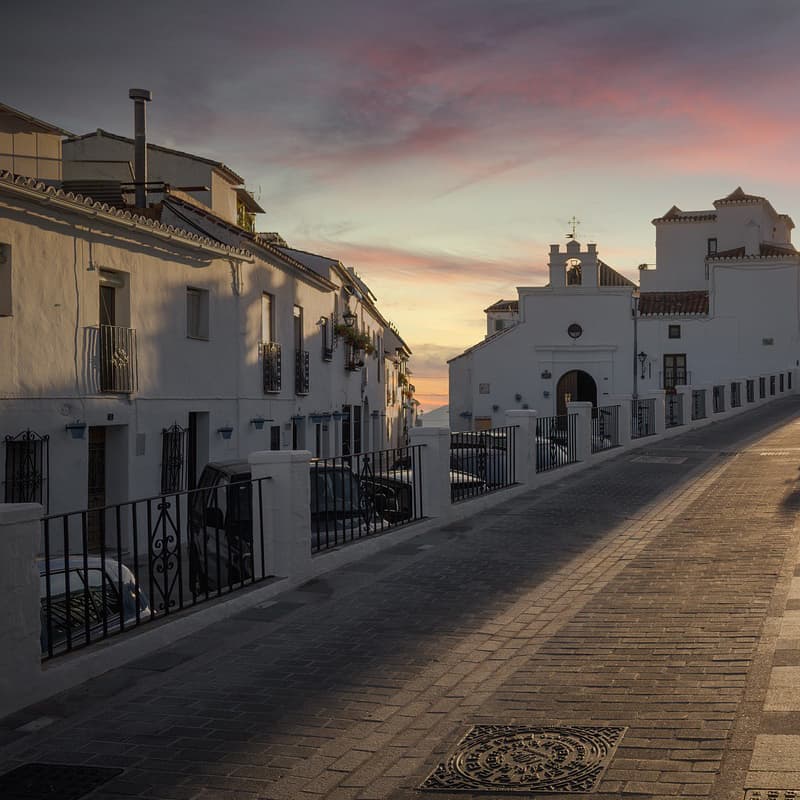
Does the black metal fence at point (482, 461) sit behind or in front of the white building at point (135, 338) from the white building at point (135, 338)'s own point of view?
in front

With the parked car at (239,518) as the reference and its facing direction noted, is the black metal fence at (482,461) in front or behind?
in front

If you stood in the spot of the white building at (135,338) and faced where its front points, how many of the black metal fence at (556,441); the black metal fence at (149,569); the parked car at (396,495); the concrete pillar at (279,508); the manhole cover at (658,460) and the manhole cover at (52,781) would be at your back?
0

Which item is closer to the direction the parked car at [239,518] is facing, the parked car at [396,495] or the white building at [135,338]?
the parked car

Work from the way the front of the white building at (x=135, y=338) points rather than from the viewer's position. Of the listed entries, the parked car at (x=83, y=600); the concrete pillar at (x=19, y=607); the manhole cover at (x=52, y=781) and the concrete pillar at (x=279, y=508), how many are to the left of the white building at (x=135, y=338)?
0

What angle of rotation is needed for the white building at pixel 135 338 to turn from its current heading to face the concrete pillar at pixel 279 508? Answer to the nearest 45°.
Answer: approximately 45° to its right

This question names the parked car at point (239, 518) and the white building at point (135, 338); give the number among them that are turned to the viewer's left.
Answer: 0

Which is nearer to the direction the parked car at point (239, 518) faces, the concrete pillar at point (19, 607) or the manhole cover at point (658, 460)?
the manhole cover

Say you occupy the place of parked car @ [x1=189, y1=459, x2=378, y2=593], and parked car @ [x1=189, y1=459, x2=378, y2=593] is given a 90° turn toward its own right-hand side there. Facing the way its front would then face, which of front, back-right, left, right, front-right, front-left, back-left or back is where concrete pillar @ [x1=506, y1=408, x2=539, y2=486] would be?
left

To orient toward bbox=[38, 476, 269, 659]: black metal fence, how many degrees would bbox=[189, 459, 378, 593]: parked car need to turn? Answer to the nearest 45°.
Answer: approximately 135° to its right

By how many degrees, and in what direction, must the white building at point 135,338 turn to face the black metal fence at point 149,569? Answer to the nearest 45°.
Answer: approximately 45° to its right

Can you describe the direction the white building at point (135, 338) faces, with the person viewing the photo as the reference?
facing the viewer and to the right of the viewer

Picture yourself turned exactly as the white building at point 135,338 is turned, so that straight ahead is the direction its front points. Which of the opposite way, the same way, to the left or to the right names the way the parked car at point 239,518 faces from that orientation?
to the left

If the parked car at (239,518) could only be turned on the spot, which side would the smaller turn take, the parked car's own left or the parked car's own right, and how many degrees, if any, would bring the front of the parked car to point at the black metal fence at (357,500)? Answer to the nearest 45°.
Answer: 0° — it already faces it
